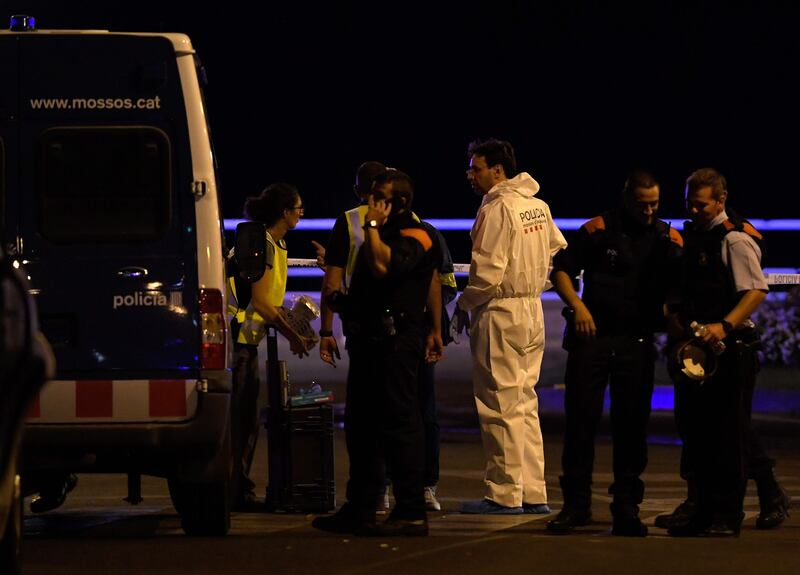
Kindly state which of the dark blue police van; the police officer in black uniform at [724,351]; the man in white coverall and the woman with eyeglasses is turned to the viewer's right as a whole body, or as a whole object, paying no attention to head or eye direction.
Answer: the woman with eyeglasses

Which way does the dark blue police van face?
away from the camera

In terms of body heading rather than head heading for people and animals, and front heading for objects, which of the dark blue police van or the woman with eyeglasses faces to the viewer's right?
the woman with eyeglasses

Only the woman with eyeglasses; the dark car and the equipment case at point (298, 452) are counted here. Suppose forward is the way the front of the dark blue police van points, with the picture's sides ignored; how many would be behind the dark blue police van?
1

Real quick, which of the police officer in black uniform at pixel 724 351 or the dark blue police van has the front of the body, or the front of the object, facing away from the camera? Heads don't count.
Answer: the dark blue police van

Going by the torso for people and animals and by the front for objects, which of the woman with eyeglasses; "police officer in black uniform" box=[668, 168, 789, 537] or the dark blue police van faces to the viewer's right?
the woman with eyeglasses

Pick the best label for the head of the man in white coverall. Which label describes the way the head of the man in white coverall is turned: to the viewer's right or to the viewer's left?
to the viewer's left

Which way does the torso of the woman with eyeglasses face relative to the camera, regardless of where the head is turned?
to the viewer's right

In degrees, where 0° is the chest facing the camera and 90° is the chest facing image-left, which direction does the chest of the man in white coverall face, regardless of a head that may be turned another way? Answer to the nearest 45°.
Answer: approximately 135°

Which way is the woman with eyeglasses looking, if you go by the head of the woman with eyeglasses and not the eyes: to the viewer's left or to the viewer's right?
to the viewer's right

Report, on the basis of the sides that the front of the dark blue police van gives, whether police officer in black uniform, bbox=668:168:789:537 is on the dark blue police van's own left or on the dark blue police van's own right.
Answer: on the dark blue police van's own right

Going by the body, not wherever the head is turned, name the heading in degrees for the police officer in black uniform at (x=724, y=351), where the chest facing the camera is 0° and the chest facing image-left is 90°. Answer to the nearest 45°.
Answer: approximately 45°
